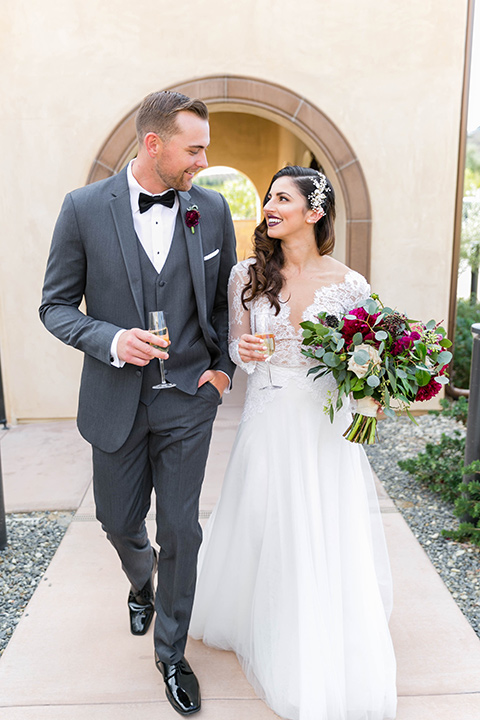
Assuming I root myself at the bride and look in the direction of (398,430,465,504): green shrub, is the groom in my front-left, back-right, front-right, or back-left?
back-left

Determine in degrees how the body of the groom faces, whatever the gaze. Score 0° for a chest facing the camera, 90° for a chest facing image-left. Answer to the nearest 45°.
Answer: approximately 0°

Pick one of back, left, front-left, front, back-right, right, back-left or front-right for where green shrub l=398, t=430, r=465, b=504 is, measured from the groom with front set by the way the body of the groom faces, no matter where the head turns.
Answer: back-left

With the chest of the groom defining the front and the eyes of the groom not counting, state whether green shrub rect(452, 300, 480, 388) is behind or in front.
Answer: behind

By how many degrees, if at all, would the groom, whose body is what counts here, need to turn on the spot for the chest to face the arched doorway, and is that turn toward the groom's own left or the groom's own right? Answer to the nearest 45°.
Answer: approximately 135° to the groom's own left
